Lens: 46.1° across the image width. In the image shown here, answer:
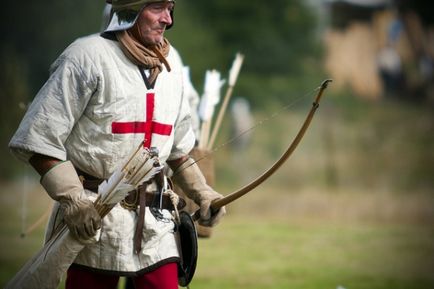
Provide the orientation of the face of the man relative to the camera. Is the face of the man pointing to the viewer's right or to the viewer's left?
to the viewer's right

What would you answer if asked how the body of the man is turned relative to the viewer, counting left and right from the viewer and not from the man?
facing the viewer and to the right of the viewer

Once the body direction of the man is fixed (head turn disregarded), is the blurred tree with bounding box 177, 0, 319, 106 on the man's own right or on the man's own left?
on the man's own left
